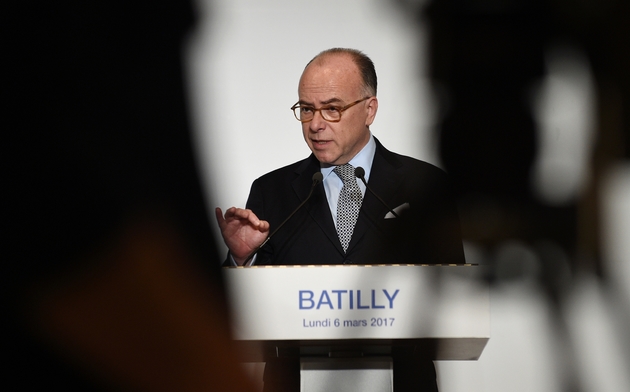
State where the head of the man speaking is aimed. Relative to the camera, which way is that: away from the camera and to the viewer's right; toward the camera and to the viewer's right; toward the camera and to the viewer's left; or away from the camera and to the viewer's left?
toward the camera and to the viewer's left

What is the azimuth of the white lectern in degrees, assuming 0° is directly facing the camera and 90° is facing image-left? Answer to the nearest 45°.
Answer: approximately 0°

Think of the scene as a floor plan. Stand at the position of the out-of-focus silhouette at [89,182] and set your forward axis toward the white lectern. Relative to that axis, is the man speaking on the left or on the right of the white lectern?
left

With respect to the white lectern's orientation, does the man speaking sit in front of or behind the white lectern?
behind
